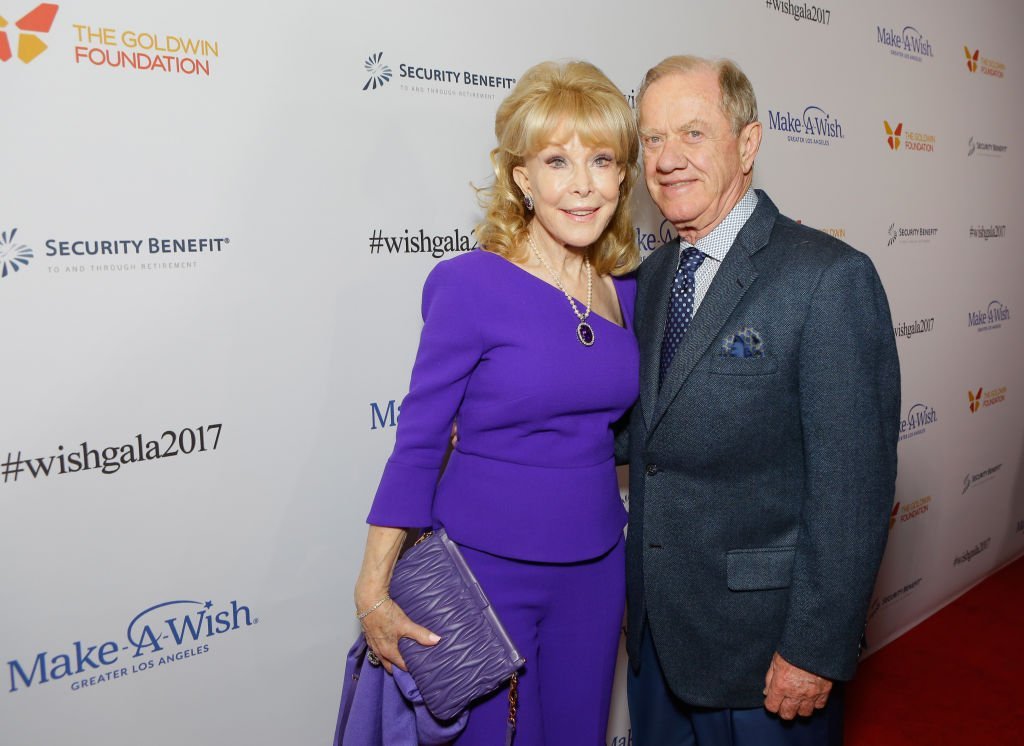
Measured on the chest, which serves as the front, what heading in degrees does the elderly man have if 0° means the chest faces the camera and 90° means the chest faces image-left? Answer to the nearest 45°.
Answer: approximately 45°

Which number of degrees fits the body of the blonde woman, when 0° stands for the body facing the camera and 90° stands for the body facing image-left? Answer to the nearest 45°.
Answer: approximately 315°
